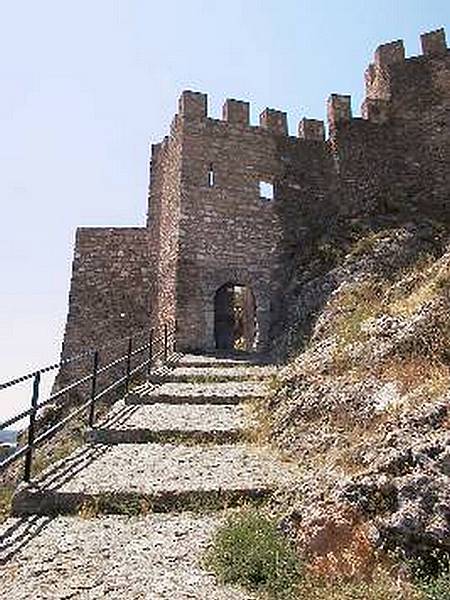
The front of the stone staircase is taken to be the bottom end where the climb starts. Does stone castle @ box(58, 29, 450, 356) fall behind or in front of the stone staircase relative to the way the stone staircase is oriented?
behind

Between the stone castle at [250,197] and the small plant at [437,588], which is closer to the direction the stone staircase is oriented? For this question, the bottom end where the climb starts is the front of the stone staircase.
the small plant

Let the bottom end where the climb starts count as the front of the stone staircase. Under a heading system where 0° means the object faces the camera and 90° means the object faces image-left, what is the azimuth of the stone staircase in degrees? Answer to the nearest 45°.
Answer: approximately 0°

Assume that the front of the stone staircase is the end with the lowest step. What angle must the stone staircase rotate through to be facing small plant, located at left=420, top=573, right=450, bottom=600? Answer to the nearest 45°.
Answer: approximately 45° to its left
